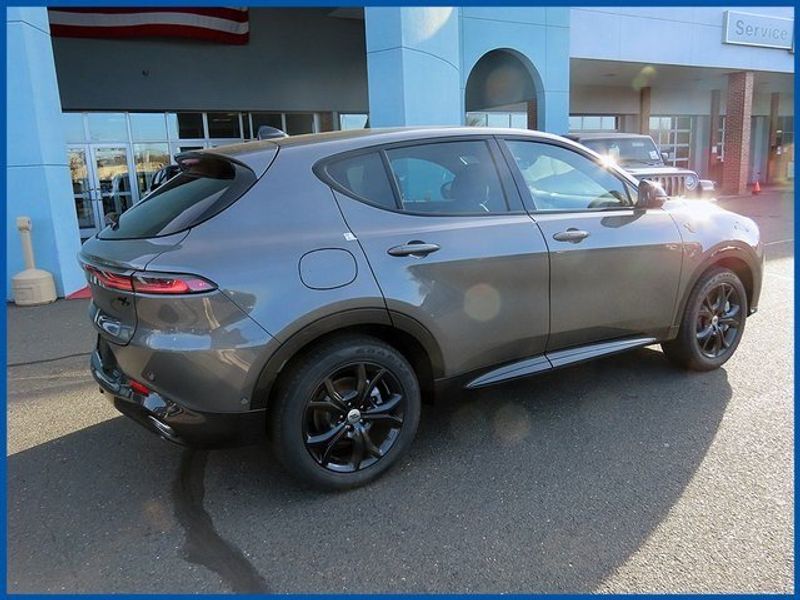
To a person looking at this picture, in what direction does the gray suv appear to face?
facing away from the viewer and to the right of the viewer
